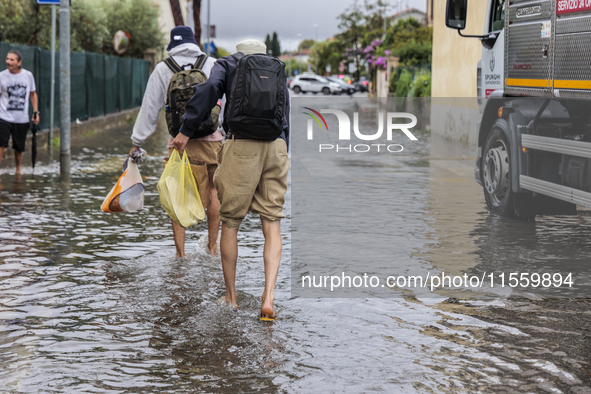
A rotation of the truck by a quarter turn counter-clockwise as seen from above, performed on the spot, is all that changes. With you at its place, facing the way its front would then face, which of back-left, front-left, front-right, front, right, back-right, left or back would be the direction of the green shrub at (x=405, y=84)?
back-right

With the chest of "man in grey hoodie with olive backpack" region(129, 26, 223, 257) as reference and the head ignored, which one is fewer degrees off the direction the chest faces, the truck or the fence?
the fence

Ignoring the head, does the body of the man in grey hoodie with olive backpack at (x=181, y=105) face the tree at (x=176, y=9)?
yes

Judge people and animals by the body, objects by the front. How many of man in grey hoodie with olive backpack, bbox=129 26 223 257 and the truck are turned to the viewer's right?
0

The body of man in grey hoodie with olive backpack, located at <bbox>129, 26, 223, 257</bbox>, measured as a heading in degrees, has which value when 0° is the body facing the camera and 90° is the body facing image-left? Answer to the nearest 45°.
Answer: approximately 180°

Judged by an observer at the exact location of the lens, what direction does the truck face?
facing away from the viewer and to the left of the viewer

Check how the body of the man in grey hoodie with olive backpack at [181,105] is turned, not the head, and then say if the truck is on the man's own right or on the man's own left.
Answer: on the man's own right

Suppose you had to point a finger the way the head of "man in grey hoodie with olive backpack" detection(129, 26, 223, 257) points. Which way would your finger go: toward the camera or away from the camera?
away from the camera
